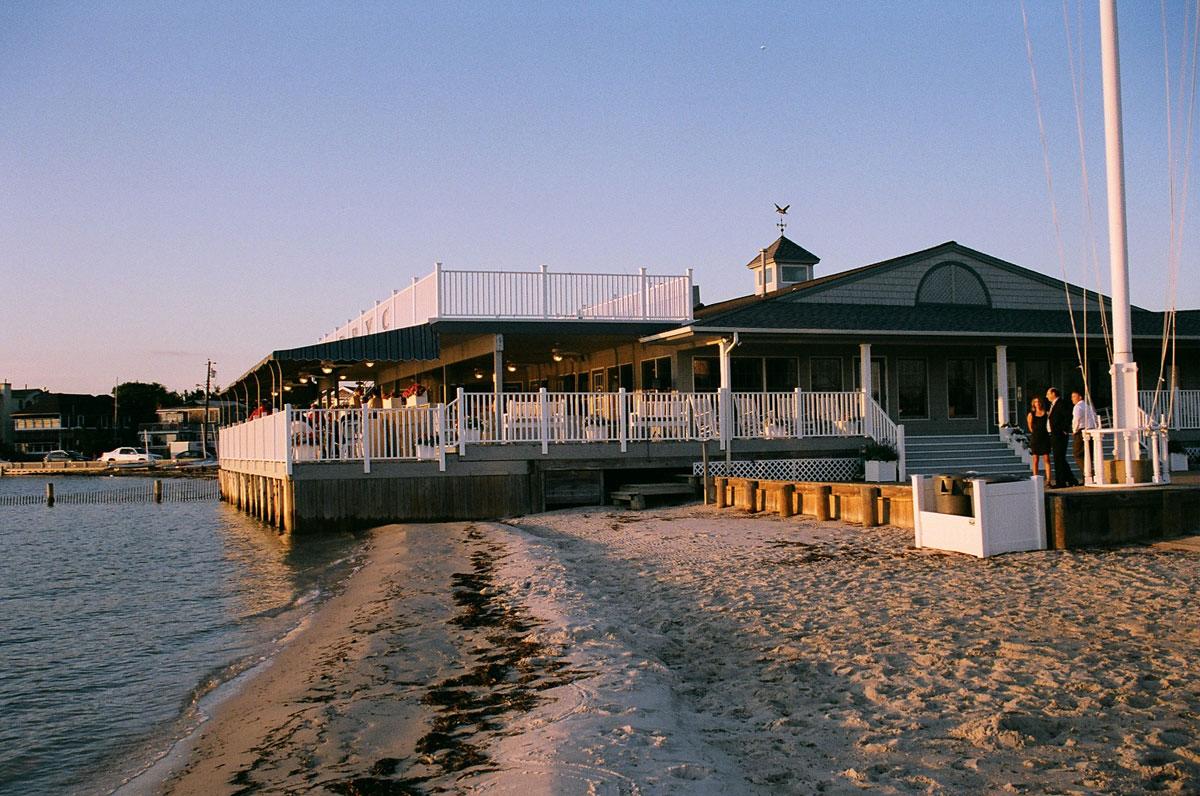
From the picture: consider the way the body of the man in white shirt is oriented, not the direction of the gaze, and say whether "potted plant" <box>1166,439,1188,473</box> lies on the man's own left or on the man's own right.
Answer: on the man's own right

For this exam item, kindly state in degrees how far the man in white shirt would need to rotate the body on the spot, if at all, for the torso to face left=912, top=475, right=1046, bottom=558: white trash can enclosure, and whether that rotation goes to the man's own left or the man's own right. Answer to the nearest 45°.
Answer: approximately 90° to the man's own left

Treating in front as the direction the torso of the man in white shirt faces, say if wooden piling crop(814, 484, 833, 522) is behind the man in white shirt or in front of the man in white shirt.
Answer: in front

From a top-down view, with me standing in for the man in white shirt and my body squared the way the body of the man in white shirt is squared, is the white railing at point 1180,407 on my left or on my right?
on my right

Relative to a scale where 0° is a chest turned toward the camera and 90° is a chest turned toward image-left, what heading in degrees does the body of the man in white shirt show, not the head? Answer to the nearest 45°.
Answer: approximately 90°

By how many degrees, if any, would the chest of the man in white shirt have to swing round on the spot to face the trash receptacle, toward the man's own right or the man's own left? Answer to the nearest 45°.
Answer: approximately 90° to the man's own left

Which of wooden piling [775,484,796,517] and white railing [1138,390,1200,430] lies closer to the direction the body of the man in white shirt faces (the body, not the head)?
the wooden piling

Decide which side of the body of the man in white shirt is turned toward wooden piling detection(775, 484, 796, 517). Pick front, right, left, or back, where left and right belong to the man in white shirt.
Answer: front

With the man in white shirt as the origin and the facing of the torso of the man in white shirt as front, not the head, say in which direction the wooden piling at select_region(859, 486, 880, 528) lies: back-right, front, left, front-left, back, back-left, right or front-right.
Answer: front-left

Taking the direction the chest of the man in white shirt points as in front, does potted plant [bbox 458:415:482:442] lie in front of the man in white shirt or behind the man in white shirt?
in front

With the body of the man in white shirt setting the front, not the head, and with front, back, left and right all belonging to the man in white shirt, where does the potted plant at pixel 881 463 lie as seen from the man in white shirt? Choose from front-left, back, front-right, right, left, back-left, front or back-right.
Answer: front-right
